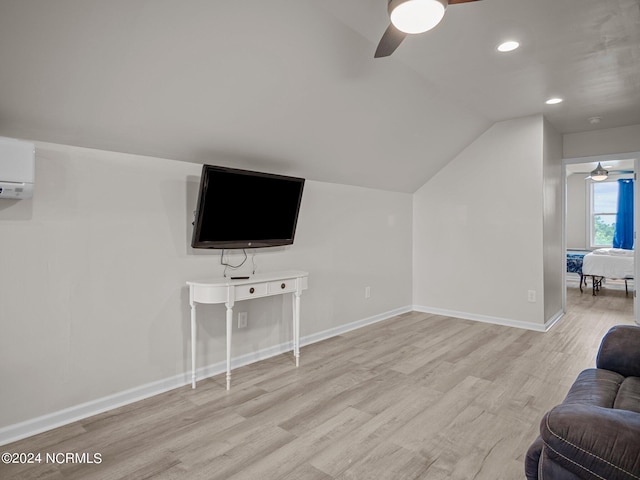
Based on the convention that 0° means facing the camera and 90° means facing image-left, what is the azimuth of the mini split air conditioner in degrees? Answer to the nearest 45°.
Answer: approximately 0°

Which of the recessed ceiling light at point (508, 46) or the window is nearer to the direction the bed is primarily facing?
the recessed ceiling light

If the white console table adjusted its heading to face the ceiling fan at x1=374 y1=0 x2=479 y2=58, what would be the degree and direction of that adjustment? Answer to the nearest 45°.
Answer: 0° — it already faces it

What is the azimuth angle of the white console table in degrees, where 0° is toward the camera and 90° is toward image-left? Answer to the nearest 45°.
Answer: approximately 315°

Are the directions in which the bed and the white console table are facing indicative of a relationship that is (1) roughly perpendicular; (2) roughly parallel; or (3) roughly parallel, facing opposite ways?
roughly perpendicular

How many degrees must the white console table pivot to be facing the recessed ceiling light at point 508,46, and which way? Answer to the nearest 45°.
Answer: approximately 45° to its left

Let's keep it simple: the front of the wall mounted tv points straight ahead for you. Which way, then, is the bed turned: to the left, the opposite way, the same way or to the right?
to the right

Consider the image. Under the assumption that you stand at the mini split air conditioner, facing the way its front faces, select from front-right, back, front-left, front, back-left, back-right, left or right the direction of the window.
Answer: left

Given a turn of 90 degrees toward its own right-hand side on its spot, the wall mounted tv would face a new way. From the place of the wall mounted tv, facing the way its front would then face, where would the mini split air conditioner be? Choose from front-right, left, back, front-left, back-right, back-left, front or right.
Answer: front

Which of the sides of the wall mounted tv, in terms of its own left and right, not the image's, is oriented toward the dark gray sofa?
front
